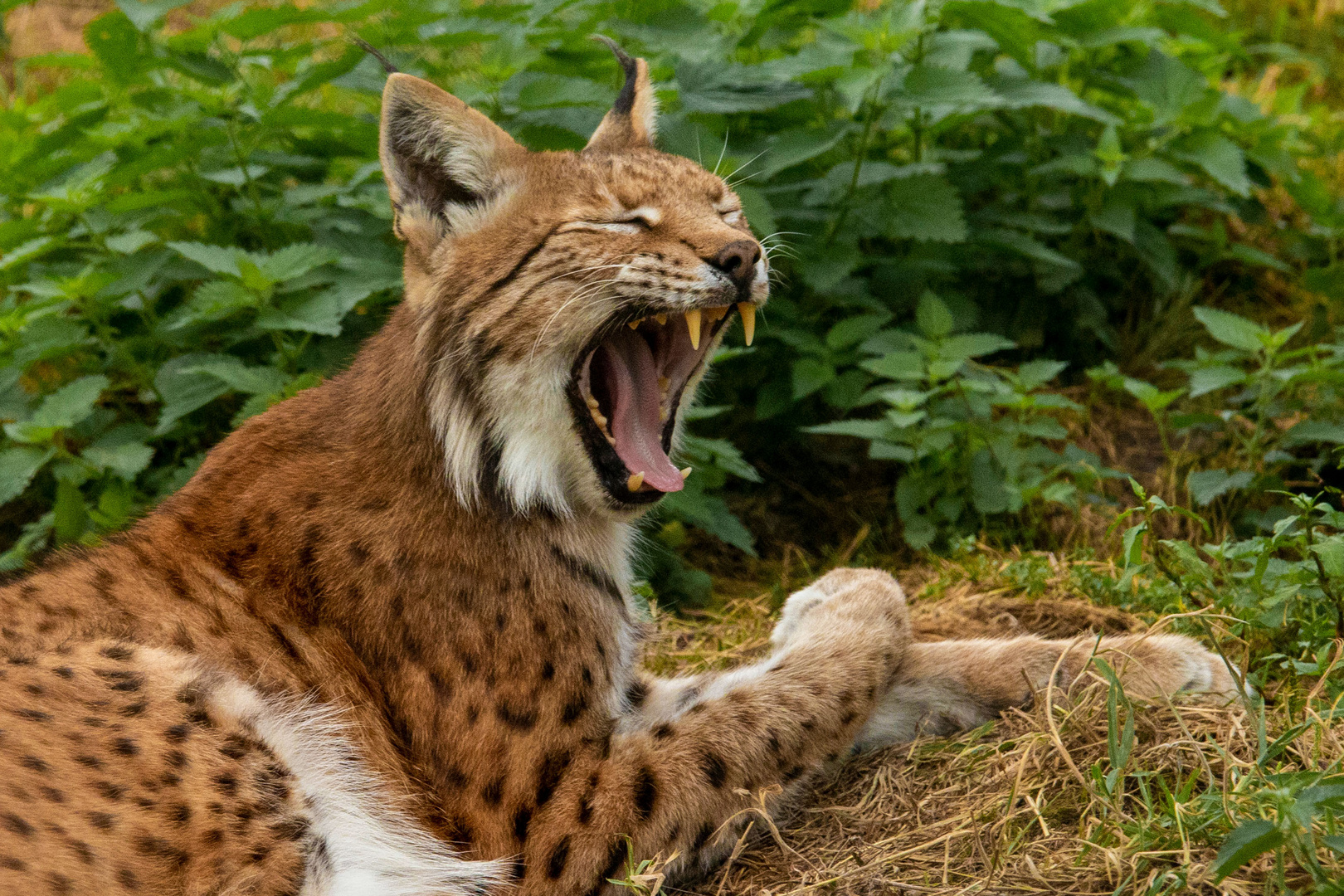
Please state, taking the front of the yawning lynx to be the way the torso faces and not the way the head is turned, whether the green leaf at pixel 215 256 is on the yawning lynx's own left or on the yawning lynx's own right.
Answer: on the yawning lynx's own left

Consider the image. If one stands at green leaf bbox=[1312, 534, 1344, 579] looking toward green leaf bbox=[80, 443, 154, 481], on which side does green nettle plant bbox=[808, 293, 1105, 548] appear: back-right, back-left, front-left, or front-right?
front-right

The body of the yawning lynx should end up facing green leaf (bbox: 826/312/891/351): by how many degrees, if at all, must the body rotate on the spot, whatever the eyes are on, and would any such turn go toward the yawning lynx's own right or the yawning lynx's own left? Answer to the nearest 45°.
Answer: approximately 45° to the yawning lynx's own left

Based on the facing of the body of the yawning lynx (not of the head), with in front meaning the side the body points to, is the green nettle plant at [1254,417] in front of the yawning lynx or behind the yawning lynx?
in front

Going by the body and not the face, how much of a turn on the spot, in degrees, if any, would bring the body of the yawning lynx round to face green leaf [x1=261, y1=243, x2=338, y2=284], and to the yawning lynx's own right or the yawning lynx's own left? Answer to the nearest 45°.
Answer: approximately 90° to the yawning lynx's own left

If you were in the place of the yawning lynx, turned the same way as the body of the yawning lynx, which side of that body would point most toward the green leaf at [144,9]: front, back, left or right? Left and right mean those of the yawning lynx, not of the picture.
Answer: left

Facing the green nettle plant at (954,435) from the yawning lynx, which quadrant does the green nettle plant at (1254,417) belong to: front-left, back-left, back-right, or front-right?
front-right

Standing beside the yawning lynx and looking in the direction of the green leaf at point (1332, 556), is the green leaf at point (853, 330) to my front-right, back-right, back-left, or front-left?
front-left

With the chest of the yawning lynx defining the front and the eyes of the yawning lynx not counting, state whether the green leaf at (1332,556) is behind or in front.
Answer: in front

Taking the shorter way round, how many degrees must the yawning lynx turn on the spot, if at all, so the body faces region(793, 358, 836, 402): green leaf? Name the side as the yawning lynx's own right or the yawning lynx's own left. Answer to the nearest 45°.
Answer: approximately 45° to the yawning lynx's own left

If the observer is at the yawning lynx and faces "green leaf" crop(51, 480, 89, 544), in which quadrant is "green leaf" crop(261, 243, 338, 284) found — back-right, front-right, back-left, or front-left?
front-right

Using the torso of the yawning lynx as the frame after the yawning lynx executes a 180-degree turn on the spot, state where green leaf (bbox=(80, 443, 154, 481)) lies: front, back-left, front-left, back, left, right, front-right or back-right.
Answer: front-right

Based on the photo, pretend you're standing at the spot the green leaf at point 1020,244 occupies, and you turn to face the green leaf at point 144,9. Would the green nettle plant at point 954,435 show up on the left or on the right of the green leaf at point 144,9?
left

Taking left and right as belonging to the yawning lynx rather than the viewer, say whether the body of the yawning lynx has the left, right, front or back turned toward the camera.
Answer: right
